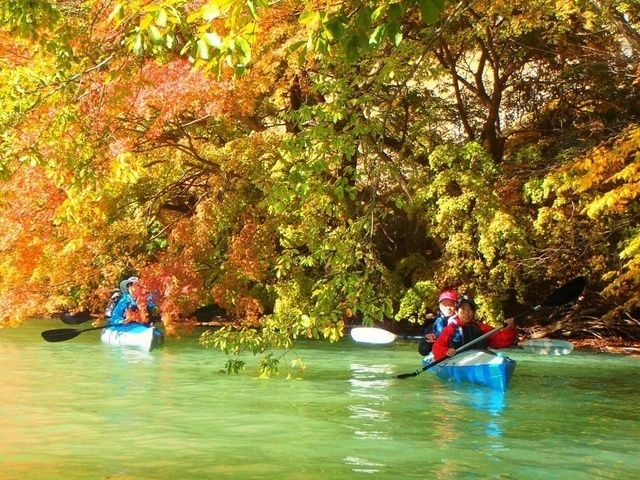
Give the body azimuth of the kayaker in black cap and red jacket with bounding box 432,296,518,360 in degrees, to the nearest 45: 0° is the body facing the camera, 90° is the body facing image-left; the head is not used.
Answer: approximately 0°

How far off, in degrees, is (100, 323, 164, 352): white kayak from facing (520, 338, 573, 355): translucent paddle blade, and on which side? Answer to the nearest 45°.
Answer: approximately 45° to its left

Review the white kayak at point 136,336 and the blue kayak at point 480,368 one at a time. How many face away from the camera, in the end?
0

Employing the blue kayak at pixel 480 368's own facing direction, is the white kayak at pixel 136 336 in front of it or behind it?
behind

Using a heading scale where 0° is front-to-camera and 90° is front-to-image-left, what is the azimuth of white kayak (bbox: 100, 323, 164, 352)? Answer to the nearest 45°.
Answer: approximately 315°

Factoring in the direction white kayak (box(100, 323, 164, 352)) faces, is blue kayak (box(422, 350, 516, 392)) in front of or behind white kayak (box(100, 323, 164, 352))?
in front

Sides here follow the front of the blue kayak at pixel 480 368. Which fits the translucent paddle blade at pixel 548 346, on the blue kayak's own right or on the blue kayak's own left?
on the blue kayak's own left

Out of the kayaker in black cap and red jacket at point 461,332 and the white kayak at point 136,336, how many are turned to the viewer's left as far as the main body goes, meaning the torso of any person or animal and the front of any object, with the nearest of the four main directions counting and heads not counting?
0
